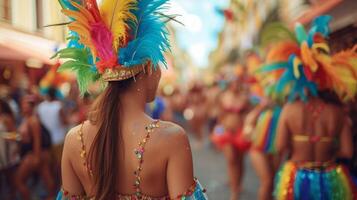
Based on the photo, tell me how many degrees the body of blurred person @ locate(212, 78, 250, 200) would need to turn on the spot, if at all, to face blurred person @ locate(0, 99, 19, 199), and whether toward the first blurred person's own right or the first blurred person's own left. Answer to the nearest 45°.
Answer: approximately 90° to the first blurred person's own right

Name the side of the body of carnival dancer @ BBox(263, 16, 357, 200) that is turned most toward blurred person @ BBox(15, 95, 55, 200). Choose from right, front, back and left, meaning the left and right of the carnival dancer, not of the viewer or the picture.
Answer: left

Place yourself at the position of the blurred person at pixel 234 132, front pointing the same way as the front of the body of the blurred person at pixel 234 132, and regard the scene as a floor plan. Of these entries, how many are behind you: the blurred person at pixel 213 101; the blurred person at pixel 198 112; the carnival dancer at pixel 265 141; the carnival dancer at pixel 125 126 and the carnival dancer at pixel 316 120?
2

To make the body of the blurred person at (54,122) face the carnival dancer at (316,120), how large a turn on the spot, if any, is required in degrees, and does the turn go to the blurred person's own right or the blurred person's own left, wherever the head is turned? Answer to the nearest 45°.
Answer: approximately 135° to the blurred person's own right

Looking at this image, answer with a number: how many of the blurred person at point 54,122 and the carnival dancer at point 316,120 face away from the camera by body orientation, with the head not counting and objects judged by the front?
2

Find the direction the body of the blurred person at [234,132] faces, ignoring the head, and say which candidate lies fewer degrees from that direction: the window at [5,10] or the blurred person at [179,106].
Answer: the window

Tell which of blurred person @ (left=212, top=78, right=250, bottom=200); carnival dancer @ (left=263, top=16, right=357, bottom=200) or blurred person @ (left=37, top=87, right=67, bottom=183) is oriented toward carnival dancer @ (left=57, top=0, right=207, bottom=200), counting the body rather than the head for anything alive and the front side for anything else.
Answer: blurred person @ (left=212, top=78, right=250, bottom=200)

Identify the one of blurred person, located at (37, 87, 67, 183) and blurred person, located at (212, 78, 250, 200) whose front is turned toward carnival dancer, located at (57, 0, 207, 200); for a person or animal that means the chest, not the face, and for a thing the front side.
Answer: blurred person, located at (212, 78, 250, 200)

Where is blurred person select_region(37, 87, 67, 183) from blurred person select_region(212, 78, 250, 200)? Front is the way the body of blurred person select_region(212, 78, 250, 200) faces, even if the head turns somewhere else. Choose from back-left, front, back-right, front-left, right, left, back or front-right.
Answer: right

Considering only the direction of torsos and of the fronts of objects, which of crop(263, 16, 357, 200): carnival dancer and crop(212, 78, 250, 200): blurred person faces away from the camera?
the carnival dancer

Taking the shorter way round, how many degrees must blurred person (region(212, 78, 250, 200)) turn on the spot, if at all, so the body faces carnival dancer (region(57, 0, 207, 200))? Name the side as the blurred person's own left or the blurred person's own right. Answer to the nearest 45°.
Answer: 0° — they already face them

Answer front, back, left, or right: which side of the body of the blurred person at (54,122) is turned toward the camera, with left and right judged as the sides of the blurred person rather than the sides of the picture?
back

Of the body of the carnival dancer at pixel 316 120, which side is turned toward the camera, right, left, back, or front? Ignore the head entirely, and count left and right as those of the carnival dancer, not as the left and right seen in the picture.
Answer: back
